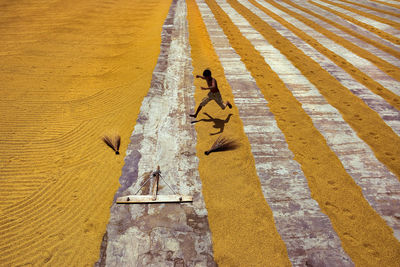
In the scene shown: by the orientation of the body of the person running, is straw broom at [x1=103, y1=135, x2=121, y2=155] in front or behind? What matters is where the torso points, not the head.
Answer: in front

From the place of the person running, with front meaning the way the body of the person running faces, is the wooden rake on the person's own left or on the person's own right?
on the person's own left

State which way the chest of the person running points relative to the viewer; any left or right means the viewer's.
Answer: facing to the left of the viewer
